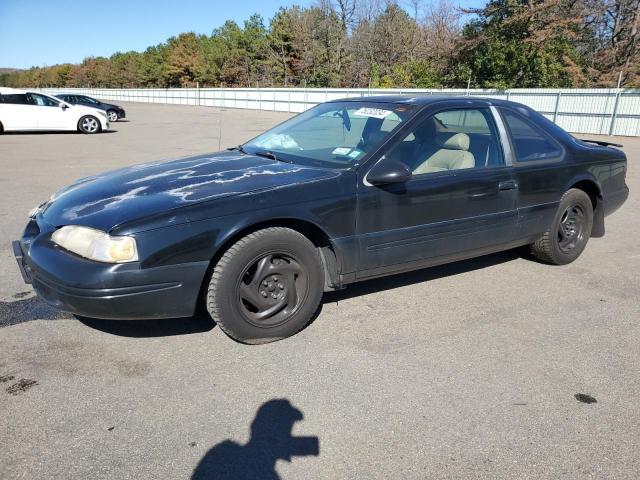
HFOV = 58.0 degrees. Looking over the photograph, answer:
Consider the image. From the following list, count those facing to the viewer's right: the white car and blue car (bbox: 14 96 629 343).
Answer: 1

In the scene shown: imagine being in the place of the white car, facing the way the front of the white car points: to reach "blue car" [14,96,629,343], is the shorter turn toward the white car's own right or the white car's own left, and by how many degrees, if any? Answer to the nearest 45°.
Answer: approximately 90° to the white car's own right

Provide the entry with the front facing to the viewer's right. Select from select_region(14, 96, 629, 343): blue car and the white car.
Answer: the white car

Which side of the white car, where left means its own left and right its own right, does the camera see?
right

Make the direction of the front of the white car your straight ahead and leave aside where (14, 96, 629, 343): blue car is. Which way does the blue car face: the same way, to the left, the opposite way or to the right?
the opposite way

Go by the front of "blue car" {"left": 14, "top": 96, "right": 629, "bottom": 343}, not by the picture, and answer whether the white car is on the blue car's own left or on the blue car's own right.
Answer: on the blue car's own right
